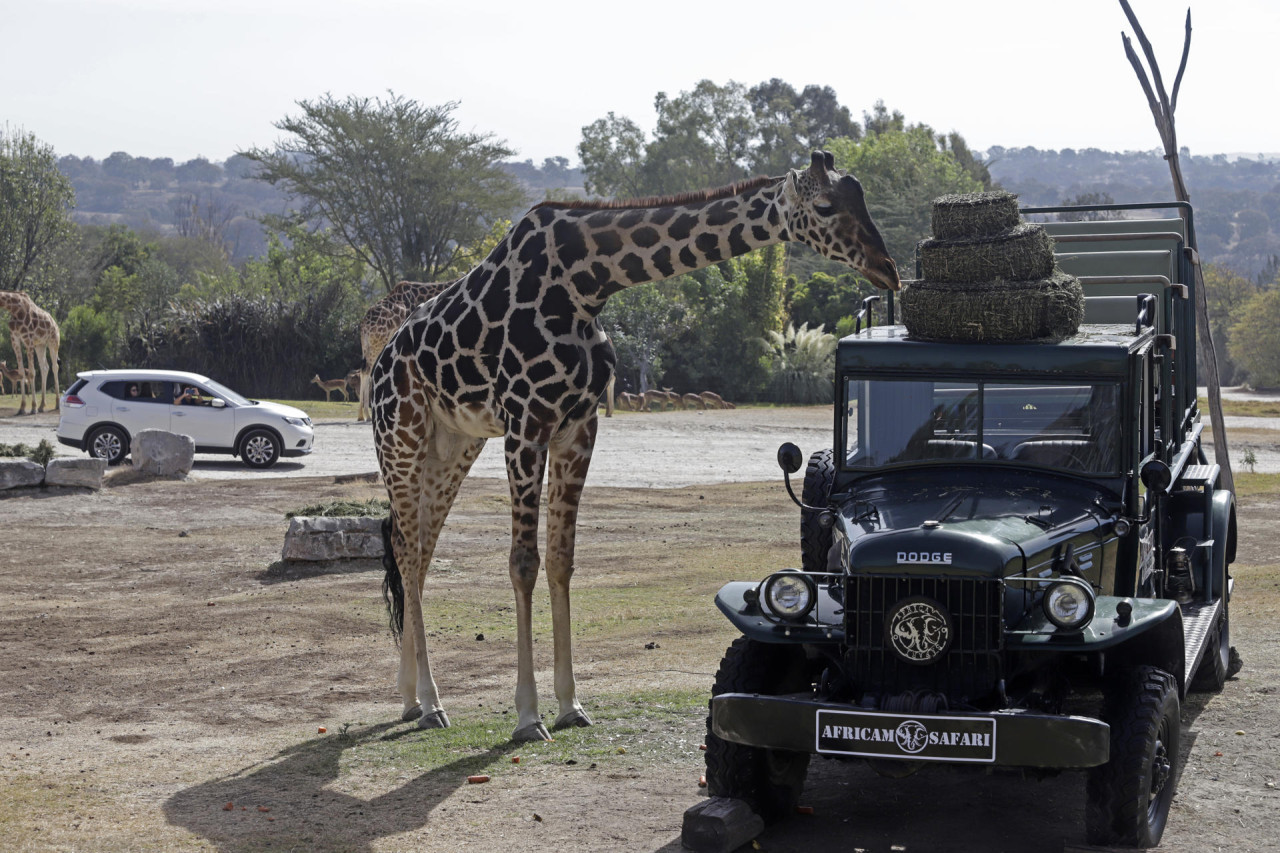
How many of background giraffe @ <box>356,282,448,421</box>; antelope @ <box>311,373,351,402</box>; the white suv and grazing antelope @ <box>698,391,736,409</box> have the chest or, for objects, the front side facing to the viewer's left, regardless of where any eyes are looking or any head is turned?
1

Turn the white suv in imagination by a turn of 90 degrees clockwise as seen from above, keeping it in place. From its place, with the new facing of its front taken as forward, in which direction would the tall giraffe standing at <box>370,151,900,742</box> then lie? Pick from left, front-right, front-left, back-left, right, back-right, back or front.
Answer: front

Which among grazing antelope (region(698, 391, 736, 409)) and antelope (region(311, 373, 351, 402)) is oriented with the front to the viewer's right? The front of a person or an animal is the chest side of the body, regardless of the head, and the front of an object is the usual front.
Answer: the grazing antelope

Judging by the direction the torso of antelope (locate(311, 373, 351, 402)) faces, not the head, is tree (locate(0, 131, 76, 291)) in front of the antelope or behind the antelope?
in front

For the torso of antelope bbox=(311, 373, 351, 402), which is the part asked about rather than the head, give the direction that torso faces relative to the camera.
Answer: to the viewer's left

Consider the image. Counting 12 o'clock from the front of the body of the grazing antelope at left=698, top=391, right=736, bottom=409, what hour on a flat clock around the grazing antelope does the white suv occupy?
The white suv is roughly at 4 o'clock from the grazing antelope.

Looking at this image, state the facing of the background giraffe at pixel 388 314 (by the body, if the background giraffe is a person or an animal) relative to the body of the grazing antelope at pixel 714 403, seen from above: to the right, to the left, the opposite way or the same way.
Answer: the same way

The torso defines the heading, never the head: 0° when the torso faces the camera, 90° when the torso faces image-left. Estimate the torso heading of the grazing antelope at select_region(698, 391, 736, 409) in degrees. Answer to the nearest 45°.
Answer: approximately 270°

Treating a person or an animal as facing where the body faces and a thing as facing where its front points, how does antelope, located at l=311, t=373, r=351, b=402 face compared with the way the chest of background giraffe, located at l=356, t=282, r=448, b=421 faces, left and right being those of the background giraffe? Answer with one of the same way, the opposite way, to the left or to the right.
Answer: the opposite way

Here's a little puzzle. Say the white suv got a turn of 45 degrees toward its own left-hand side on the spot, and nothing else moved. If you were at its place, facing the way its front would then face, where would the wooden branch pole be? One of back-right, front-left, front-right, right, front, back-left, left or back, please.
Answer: right

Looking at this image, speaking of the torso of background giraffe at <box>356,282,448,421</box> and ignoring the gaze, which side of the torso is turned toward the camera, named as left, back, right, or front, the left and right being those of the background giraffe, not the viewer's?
right

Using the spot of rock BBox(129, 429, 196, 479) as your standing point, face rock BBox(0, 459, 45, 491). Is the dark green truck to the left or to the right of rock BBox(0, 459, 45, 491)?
left

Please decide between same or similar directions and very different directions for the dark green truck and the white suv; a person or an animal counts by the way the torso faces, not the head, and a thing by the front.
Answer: very different directions

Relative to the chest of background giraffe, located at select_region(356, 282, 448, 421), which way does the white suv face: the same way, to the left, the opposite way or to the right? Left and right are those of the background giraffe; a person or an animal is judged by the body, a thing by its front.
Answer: the same way

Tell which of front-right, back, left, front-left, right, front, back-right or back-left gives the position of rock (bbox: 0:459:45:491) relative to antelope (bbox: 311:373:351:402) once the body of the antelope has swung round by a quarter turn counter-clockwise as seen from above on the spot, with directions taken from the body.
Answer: front

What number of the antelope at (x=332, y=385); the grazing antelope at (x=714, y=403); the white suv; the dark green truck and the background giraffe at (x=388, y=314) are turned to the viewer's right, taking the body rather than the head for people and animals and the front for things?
3

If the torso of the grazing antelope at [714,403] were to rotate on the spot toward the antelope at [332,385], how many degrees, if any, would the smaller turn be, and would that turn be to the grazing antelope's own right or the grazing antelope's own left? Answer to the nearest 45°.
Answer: approximately 180°
